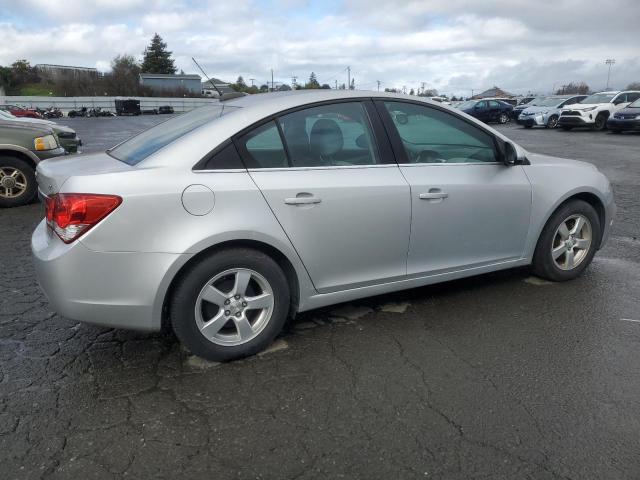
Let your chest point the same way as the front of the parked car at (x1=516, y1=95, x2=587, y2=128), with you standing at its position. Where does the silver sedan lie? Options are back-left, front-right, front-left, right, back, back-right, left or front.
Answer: front-left

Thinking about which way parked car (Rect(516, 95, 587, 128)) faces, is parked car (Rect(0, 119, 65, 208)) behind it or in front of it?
in front

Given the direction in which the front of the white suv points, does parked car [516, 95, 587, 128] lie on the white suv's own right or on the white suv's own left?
on the white suv's own right

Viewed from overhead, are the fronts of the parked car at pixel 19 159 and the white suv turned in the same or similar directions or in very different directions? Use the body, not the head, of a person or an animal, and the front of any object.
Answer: very different directions

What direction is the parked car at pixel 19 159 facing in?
to the viewer's right

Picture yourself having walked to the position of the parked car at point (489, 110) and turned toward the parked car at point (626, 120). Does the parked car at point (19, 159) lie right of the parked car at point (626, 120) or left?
right

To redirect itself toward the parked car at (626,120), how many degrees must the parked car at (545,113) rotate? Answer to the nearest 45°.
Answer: approximately 90° to its left

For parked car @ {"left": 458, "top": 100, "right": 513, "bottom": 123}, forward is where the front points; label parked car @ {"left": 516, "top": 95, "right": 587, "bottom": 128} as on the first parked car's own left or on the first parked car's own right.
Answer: on the first parked car's own left

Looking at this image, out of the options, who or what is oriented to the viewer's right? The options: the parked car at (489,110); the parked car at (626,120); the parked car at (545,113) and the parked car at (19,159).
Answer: the parked car at (19,159)

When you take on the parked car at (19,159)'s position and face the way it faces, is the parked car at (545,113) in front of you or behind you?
in front

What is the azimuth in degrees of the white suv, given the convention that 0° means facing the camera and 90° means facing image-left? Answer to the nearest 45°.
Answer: approximately 45°
